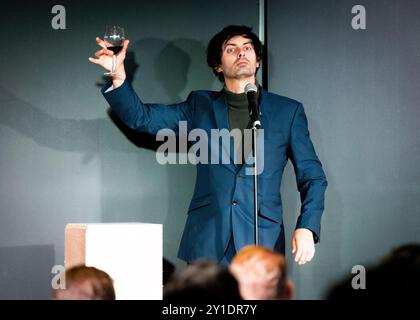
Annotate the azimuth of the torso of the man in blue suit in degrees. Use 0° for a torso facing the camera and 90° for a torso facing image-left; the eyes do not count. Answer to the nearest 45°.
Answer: approximately 0°
